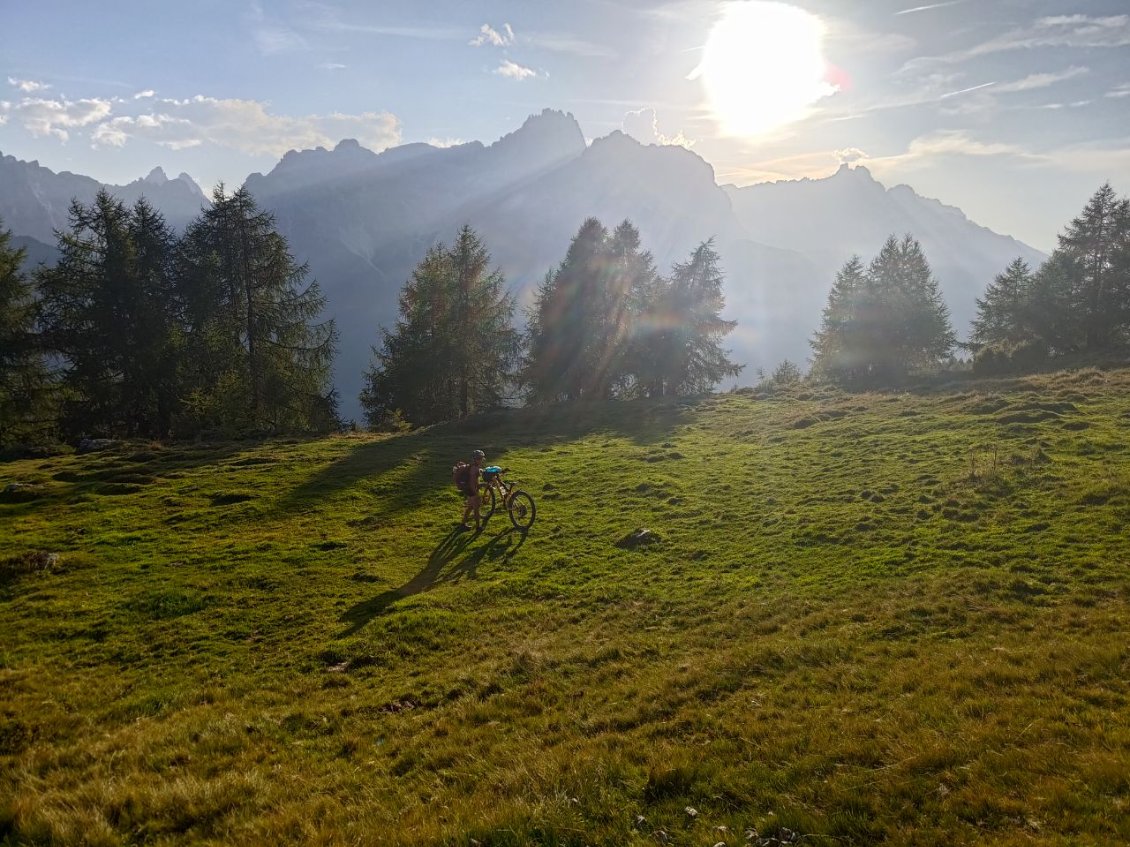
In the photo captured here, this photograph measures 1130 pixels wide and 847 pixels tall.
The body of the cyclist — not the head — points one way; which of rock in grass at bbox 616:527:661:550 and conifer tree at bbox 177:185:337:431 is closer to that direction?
the rock in grass

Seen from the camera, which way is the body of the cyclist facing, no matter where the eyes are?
to the viewer's right

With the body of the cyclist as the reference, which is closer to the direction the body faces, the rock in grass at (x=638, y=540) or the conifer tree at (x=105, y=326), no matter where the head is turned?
the rock in grass

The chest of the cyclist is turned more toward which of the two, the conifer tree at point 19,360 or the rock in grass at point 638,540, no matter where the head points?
the rock in grass
